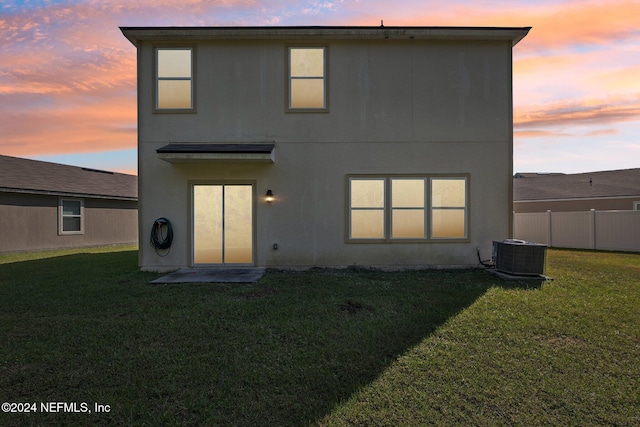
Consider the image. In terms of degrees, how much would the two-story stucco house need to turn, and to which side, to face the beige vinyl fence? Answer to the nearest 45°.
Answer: approximately 45° to its right

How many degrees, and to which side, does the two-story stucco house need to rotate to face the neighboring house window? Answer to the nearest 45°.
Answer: approximately 45° to its left

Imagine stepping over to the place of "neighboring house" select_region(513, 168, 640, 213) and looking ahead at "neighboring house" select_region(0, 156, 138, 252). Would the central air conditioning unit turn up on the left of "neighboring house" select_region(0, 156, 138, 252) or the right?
left

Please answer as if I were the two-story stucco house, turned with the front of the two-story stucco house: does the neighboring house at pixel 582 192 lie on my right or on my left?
on my right

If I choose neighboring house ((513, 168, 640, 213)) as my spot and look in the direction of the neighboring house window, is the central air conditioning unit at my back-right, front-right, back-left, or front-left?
front-left

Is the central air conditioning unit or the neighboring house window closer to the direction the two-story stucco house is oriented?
the neighboring house window

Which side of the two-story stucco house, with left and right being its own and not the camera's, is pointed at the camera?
back

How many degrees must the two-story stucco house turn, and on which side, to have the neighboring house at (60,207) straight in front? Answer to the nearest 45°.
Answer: approximately 45° to its left
